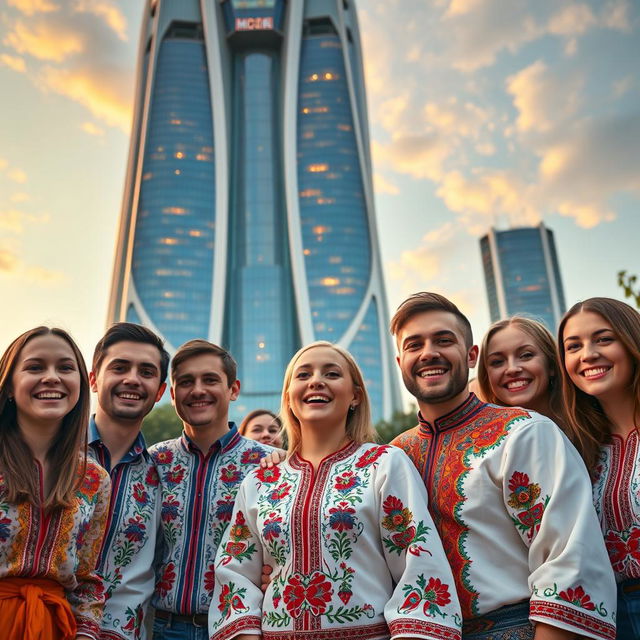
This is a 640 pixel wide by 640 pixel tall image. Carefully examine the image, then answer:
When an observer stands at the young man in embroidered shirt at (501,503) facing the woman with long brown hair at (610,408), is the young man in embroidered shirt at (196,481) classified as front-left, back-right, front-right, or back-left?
back-left

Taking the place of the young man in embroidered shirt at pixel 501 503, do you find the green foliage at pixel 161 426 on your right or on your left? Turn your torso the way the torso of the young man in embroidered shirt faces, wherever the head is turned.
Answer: on your right

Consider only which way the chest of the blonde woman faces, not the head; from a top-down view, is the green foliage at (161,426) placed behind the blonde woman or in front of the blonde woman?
behind

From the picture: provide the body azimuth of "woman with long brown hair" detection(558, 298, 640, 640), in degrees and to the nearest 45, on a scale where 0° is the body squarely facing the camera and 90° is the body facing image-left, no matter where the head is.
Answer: approximately 45°

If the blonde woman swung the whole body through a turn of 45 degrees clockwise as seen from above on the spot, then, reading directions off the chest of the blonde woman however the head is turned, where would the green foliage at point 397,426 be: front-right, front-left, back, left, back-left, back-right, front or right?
back-right

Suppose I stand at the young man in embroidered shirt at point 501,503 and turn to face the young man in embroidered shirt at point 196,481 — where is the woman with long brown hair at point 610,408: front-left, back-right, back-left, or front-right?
back-right

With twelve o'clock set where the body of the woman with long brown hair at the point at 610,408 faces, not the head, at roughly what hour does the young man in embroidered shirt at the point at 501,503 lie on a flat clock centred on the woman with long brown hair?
The young man in embroidered shirt is roughly at 2 o'clock from the woman with long brown hair.

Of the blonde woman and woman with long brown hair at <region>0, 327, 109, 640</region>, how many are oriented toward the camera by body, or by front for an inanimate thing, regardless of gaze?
2

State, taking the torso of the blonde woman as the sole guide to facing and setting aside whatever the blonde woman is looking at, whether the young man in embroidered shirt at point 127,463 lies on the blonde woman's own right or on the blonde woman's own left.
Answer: on the blonde woman's own right

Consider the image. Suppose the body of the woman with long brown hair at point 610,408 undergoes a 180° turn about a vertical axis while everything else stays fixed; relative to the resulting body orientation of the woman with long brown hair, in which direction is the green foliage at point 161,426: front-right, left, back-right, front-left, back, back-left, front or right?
left
